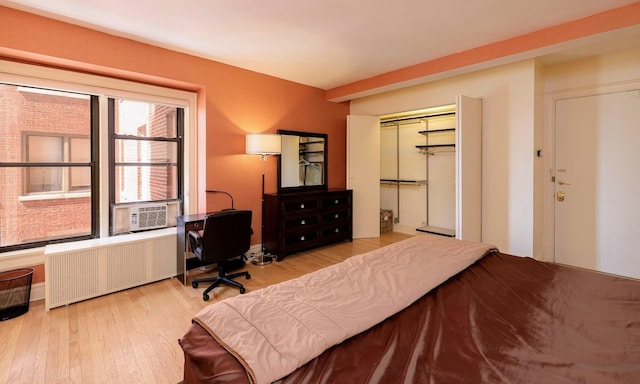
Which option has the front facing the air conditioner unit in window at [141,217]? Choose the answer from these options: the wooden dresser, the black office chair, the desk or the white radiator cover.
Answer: the black office chair

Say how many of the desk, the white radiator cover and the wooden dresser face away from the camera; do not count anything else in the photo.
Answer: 0

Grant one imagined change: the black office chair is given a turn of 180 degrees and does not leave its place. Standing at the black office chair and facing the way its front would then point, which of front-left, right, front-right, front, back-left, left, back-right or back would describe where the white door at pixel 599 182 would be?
front-left

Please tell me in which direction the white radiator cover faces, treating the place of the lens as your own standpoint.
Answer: facing the viewer and to the right of the viewer

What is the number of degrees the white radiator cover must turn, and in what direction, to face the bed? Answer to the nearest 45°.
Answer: approximately 45° to its right

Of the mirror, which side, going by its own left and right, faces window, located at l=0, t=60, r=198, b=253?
right

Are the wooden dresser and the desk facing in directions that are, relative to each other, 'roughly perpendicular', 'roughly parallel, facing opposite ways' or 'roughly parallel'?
roughly parallel

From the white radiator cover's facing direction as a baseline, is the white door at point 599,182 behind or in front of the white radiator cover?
in front

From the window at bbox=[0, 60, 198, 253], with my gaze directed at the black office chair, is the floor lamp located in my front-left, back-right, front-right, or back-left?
front-left

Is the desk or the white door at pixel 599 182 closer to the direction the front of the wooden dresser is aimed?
the white door

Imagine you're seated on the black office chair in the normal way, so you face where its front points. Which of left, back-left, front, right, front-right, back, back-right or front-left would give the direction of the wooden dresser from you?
right

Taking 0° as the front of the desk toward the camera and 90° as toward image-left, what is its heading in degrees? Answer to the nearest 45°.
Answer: approximately 315°
